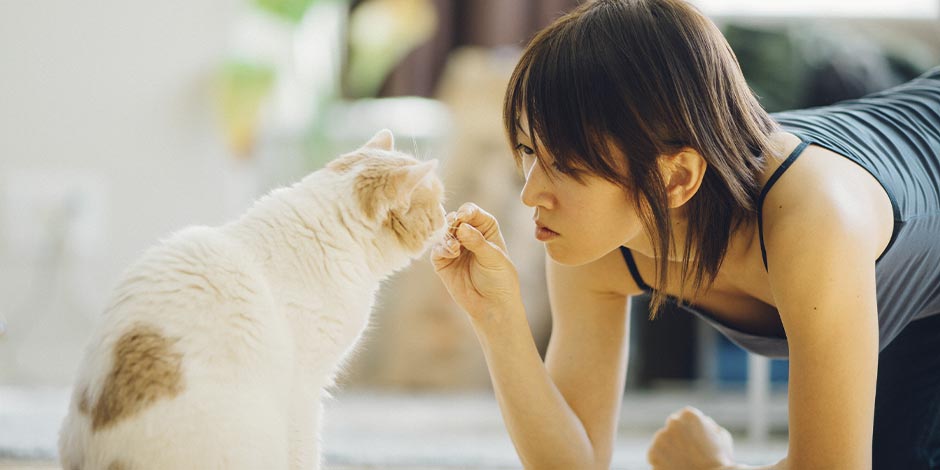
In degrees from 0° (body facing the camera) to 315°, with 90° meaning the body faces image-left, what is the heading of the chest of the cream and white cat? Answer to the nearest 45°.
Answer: approximately 225°
